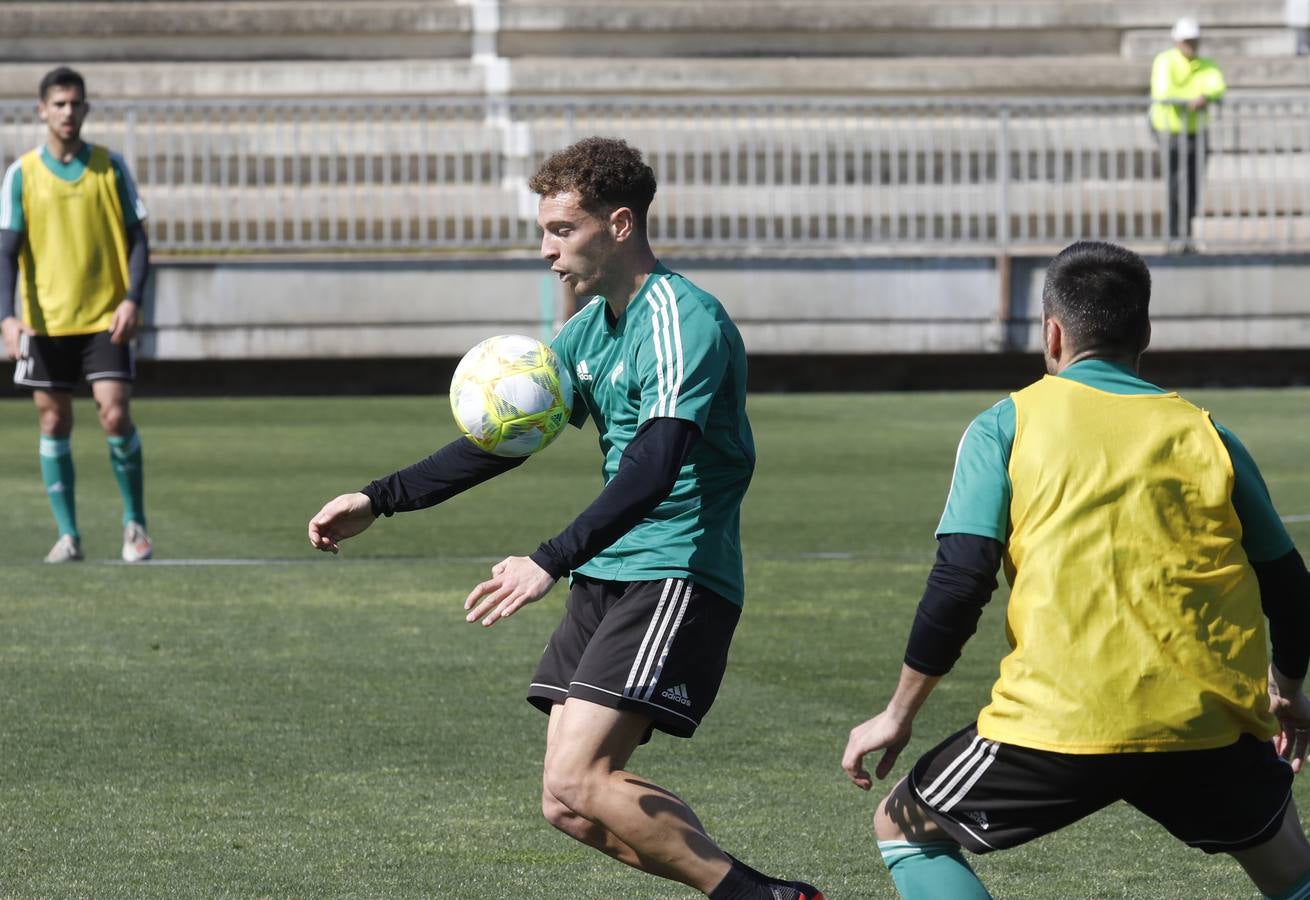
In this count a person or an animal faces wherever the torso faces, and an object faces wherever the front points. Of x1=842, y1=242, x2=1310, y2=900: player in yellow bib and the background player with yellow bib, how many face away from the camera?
1

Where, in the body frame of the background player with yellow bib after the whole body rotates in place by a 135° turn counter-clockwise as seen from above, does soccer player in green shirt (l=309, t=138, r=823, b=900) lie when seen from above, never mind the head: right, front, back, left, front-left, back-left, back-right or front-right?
back-right

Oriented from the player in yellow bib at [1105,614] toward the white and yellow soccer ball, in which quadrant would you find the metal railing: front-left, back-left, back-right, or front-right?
front-right

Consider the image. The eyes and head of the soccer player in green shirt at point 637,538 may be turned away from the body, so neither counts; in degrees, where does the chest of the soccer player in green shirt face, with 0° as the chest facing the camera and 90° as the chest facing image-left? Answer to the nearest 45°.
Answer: approximately 90°

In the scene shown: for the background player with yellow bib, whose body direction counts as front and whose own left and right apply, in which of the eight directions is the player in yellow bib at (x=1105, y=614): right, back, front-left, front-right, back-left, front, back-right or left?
front

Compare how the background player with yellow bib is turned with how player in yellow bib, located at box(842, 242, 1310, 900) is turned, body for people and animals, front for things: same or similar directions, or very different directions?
very different directions

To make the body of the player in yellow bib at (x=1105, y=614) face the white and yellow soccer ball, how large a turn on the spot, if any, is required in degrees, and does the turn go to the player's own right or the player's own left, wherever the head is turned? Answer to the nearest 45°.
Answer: approximately 45° to the player's own left

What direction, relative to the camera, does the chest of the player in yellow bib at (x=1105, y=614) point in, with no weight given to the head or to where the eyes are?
away from the camera

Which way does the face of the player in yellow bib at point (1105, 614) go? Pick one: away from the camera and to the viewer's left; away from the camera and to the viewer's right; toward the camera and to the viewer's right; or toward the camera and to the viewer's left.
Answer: away from the camera and to the viewer's left

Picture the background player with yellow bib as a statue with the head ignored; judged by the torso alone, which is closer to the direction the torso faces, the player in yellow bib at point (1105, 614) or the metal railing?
the player in yellow bib

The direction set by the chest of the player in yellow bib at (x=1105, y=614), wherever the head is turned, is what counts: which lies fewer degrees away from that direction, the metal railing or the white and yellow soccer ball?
the metal railing

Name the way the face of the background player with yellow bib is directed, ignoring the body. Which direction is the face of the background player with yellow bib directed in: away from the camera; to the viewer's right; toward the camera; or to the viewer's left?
toward the camera

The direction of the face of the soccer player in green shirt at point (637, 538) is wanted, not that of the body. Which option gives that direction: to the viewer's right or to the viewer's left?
to the viewer's left

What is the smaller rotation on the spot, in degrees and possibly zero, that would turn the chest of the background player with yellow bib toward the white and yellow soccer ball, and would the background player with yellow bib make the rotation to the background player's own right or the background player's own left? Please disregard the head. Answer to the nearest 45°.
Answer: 0° — they already face it

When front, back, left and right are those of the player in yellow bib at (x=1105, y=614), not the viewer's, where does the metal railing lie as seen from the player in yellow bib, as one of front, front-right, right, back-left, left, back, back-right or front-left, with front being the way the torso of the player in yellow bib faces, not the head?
front

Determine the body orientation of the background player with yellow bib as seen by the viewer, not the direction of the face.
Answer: toward the camera
